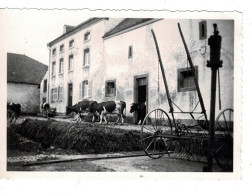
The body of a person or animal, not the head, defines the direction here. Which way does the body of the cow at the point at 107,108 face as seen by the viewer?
to the viewer's left
